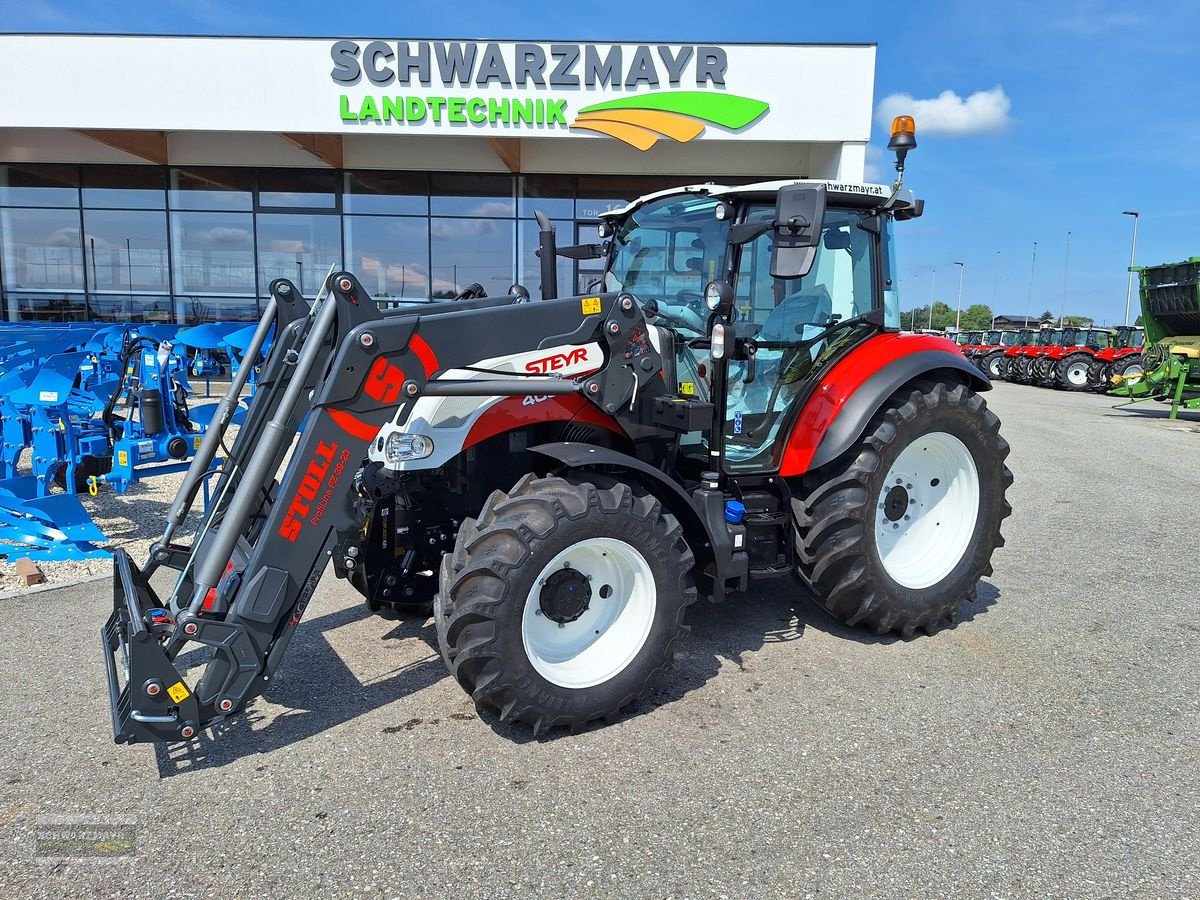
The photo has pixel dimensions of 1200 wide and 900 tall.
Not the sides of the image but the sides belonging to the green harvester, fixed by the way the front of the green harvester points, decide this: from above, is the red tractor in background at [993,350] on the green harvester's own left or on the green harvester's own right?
on the green harvester's own right

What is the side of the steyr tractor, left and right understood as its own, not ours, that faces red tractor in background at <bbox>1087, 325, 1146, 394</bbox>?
back

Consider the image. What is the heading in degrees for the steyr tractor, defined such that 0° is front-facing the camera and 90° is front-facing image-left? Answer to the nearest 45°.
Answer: approximately 45°

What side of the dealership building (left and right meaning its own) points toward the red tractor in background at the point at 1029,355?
left

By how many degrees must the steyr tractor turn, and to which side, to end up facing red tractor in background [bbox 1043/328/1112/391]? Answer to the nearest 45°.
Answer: approximately 180°

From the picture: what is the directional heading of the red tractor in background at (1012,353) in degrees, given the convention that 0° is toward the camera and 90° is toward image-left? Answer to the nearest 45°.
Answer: approximately 45°

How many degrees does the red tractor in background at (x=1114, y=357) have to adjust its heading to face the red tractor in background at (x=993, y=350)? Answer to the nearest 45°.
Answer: approximately 90° to its right
